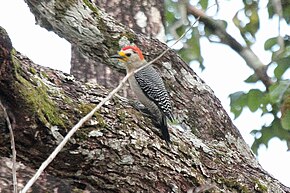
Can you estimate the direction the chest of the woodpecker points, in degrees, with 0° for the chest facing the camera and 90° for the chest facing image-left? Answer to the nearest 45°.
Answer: approximately 90°
